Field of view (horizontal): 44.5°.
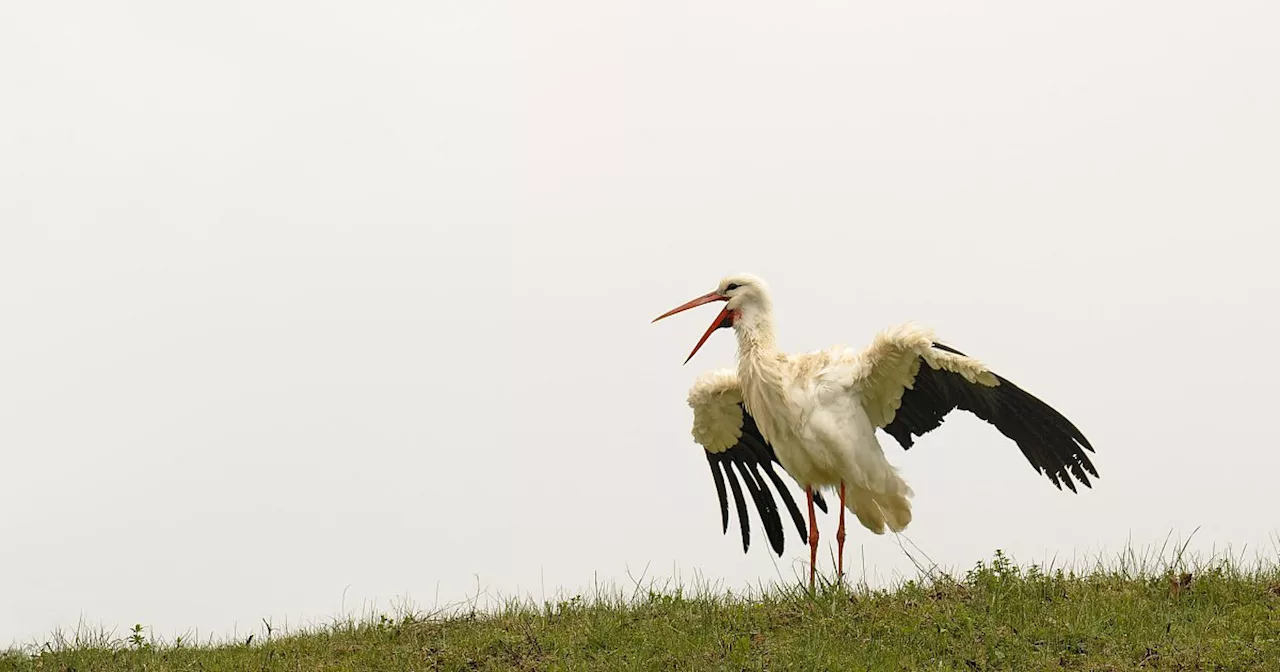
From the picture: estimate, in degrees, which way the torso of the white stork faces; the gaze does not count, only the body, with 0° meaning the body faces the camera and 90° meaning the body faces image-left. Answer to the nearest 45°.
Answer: approximately 45°
